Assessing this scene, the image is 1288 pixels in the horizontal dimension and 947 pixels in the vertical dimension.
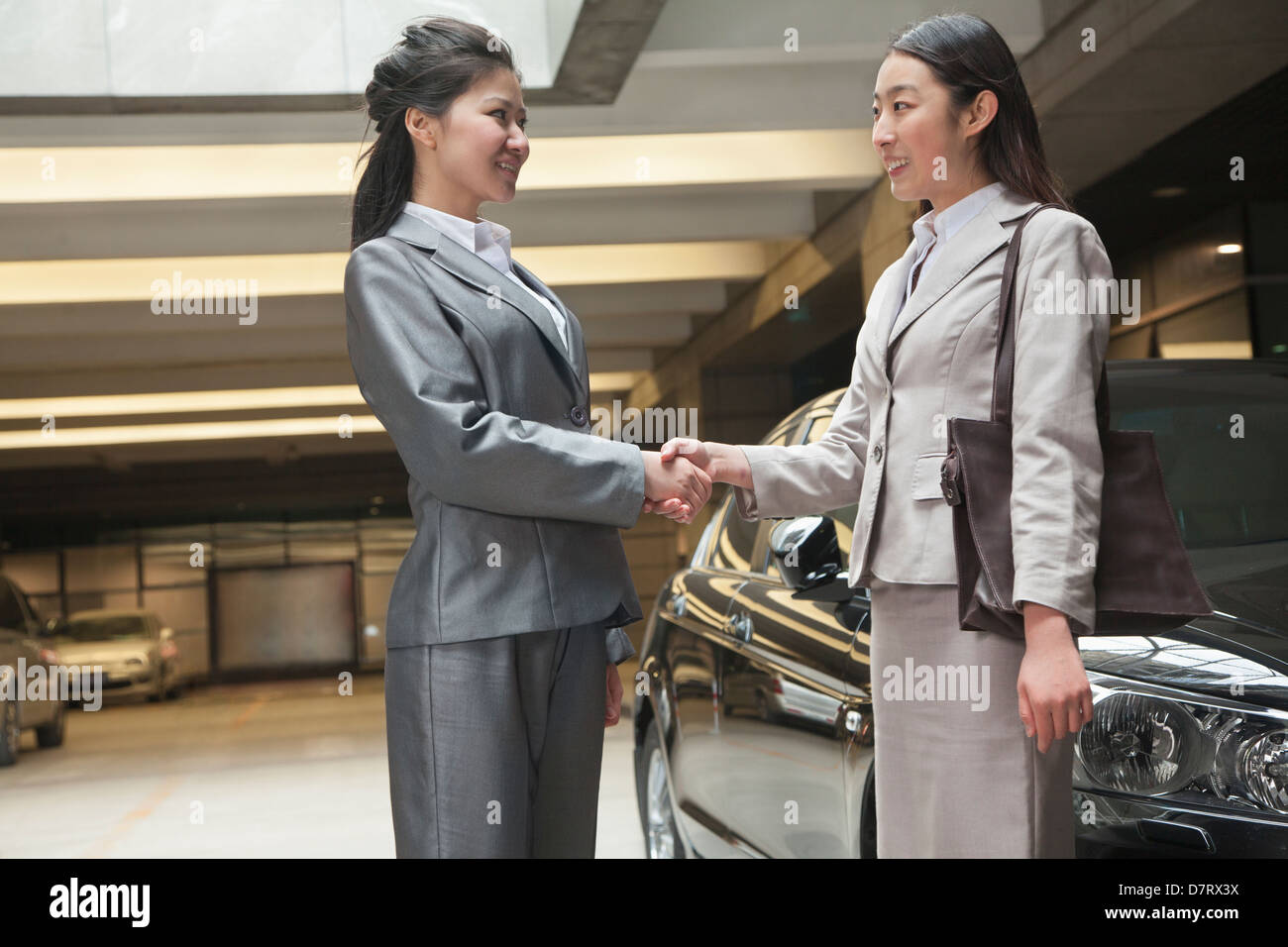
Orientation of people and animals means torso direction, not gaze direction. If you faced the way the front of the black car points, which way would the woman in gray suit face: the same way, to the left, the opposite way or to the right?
the same way

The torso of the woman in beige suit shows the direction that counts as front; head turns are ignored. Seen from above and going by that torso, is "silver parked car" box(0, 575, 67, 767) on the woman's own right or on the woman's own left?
on the woman's own right

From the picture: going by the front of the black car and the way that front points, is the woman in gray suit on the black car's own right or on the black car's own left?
on the black car's own right

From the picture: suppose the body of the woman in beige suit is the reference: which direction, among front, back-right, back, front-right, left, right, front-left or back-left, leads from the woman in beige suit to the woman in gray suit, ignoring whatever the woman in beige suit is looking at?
front-right

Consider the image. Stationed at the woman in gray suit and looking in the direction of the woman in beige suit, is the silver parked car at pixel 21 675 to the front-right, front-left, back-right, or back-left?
back-left

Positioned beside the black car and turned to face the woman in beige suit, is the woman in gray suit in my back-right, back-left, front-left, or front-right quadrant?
front-right

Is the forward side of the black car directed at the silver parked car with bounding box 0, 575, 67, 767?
no

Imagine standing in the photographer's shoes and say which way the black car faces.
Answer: facing the viewer and to the right of the viewer

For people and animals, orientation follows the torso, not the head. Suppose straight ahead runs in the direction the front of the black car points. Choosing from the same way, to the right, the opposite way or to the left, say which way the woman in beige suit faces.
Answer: to the right

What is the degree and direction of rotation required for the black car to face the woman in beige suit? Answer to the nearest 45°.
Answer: approximately 45° to its right

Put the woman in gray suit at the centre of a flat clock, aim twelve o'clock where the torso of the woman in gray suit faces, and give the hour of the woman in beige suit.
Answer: The woman in beige suit is roughly at 11 o'clock from the woman in gray suit.

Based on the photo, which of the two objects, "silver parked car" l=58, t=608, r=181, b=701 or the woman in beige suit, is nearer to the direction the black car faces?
the woman in beige suit

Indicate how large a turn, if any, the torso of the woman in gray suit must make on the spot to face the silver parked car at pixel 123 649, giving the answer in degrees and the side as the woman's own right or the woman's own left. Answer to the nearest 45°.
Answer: approximately 135° to the woman's own left

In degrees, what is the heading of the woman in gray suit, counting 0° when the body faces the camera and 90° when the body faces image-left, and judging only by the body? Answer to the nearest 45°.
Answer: approximately 315°

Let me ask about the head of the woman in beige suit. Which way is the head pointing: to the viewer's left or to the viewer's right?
to the viewer's left

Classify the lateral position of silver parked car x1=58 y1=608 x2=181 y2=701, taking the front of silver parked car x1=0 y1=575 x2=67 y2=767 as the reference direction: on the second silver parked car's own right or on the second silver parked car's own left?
on the second silver parked car's own left
